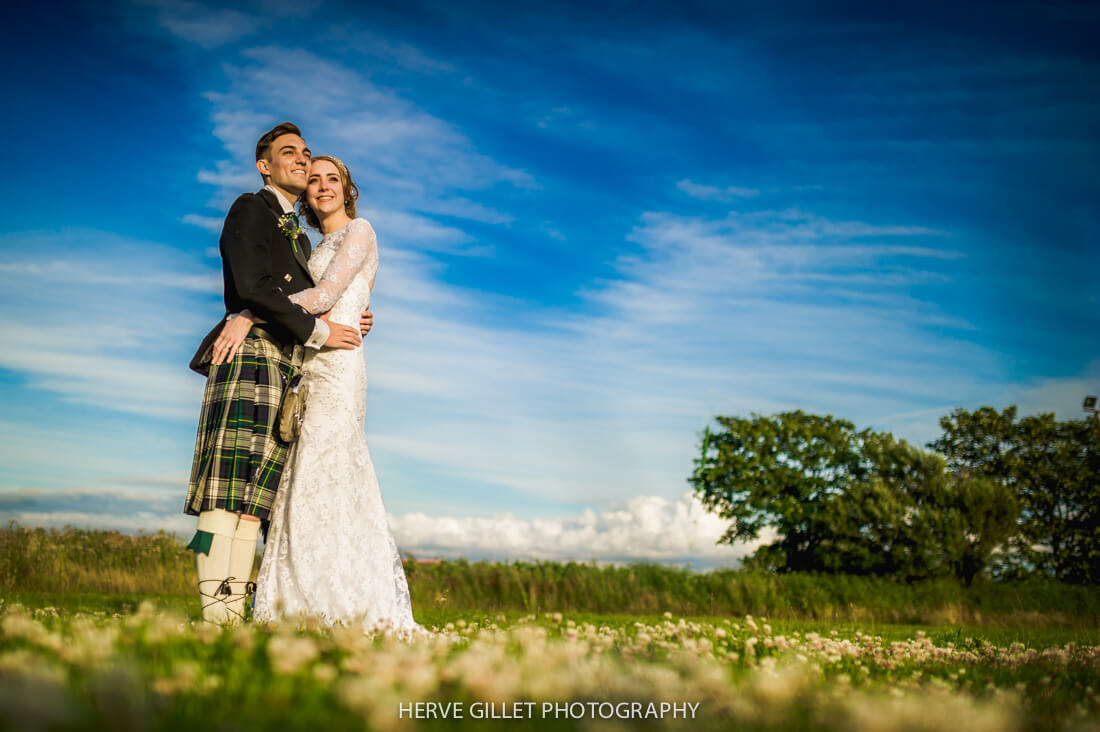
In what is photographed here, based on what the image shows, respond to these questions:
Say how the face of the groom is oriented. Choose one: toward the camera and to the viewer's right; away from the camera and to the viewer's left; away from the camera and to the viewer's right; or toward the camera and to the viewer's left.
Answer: toward the camera and to the viewer's right

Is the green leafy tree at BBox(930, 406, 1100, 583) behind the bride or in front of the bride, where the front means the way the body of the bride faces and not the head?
behind

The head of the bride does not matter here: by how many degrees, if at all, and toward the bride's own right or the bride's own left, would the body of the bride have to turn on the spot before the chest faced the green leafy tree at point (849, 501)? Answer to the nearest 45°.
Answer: approximately 180°

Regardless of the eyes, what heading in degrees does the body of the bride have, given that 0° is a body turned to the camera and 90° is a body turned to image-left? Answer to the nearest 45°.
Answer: approximately 45°

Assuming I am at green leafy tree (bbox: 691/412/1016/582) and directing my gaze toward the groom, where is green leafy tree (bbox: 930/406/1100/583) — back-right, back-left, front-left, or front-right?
back-left

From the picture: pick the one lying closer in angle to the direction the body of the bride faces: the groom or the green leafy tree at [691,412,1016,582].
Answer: the groom
